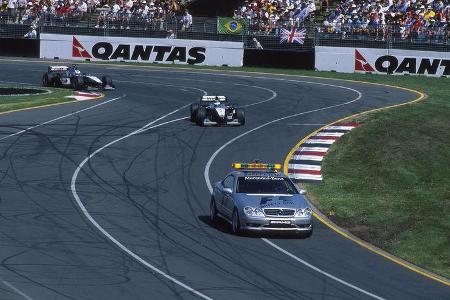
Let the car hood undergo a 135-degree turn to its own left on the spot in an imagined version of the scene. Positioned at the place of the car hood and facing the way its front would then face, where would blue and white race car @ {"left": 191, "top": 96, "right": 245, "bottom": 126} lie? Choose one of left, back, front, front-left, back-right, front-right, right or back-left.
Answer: front-left

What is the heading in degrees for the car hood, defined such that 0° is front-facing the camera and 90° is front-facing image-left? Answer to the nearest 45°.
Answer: approximately 0°

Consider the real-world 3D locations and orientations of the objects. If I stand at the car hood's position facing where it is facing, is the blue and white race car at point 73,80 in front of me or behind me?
behind
